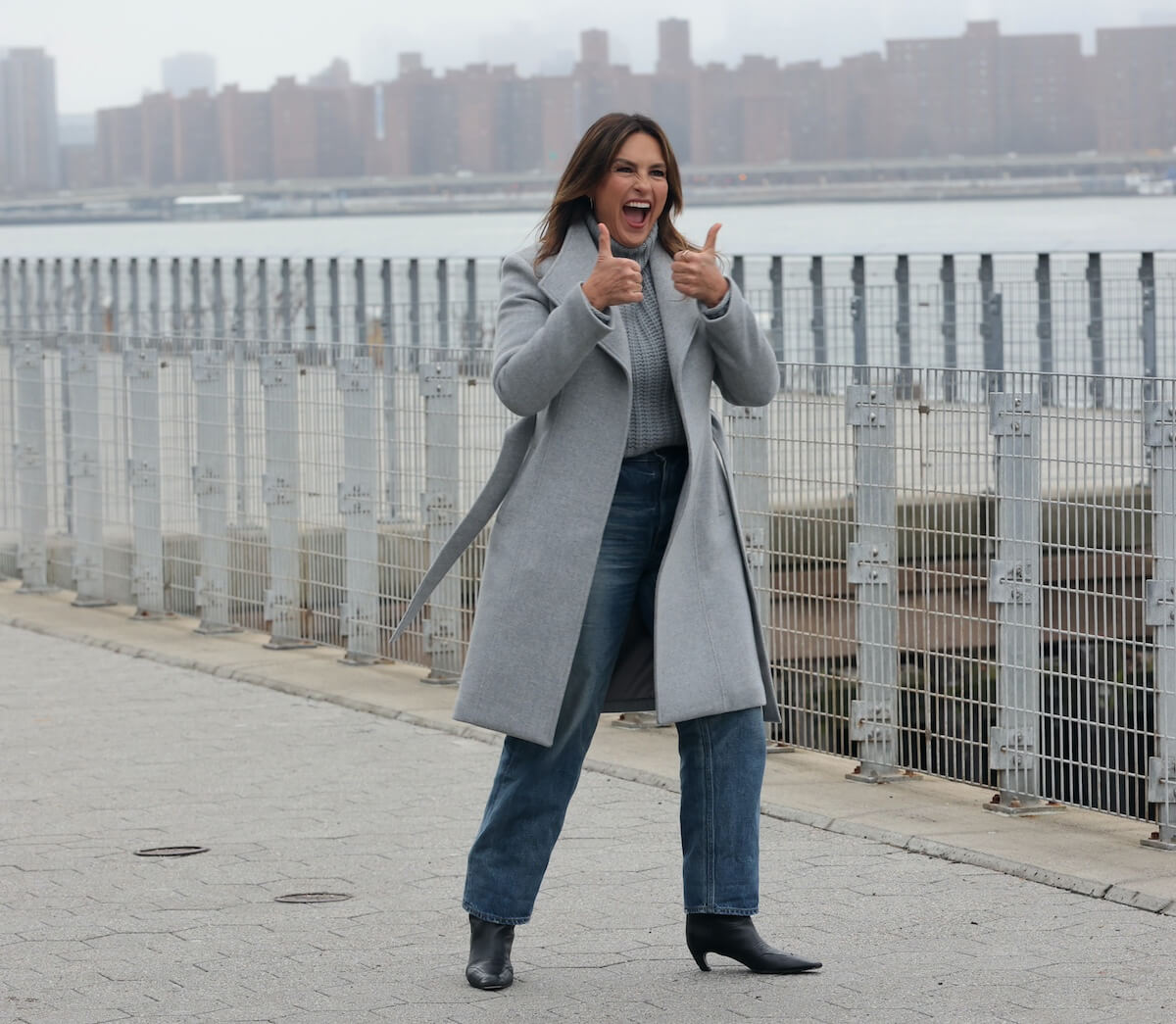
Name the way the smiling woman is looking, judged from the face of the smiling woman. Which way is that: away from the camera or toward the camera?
toward the camera

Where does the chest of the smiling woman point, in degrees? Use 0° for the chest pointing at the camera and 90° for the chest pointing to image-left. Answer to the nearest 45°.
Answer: approximately 315°

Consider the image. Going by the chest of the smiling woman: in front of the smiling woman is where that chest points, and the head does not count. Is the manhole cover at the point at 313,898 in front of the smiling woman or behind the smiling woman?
behind
